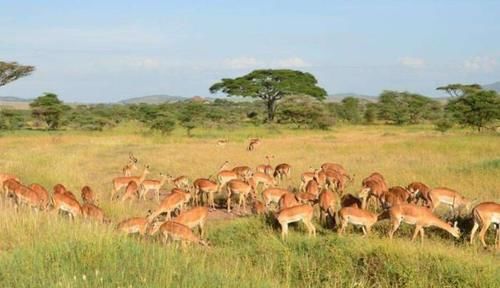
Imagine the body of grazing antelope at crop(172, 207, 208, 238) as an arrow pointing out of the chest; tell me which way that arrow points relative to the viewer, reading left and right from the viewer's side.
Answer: facing to the left of the viewer

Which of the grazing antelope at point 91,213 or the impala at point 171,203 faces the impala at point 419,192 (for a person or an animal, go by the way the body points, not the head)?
the grazing antelope

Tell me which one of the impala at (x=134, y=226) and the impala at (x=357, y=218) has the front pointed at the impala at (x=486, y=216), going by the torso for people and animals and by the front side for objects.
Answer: the impala at (x=357, y=218)

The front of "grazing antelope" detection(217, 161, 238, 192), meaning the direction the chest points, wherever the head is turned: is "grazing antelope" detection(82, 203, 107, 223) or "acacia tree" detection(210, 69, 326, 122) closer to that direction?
the grazing antelope

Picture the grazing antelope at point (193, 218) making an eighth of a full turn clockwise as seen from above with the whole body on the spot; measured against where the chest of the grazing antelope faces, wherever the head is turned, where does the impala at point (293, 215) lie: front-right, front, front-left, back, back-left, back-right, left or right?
back-right

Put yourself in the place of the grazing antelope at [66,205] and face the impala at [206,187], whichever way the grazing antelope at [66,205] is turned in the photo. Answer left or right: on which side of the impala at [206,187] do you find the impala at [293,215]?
right

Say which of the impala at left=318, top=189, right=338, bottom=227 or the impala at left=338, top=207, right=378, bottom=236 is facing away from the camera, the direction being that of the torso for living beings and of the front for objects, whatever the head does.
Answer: the impala at left=318, top=189, right=338, bottom=227

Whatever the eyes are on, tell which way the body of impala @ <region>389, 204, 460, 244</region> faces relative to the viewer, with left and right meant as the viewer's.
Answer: facing to the right of the viewer

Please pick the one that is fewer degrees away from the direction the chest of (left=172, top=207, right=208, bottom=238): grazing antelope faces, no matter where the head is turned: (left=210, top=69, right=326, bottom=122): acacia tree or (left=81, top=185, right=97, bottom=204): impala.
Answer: the impala

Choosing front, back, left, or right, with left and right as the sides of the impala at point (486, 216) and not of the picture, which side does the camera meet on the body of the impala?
right
